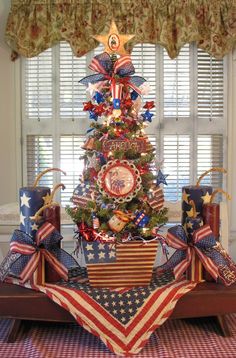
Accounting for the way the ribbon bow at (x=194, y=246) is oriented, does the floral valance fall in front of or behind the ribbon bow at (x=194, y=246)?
behind

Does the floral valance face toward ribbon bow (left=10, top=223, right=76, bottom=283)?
yes

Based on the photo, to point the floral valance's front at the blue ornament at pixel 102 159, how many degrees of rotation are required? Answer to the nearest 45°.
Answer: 0° — it already faces it

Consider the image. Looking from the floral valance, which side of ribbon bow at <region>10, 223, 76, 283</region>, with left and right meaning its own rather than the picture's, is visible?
back

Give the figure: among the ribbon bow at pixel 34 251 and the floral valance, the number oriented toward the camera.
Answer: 2

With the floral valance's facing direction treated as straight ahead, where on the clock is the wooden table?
The wooden table is roughly at 12 o'clock from the floral valance.

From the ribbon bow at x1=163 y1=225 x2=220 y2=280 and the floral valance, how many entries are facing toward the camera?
2

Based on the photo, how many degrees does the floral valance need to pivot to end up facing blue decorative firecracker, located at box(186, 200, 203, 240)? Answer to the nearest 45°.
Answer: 0° — it already faces it

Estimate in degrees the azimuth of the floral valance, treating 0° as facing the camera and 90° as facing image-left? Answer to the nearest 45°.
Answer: approximately 0°

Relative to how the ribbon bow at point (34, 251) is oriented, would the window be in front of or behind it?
behind
